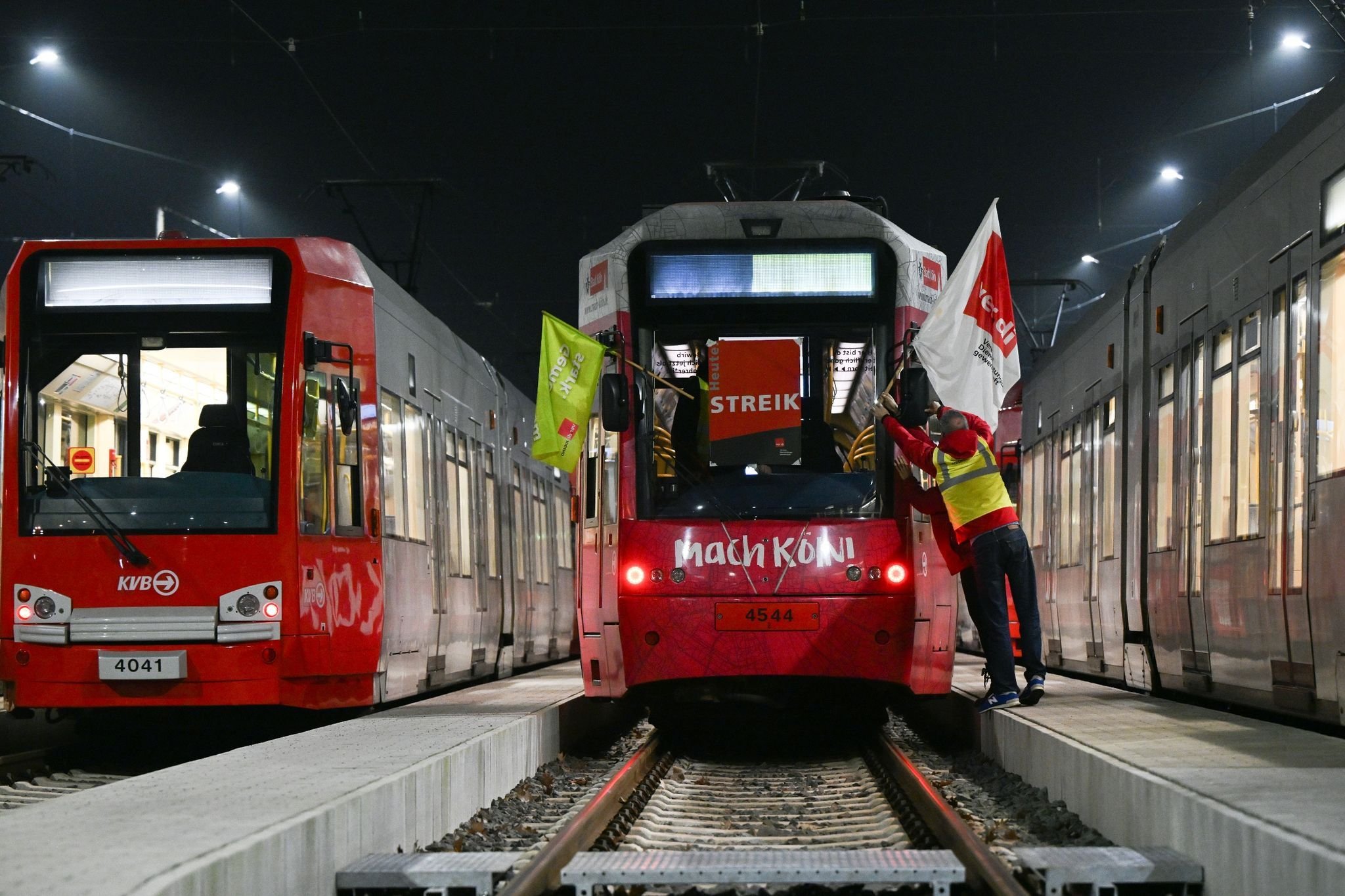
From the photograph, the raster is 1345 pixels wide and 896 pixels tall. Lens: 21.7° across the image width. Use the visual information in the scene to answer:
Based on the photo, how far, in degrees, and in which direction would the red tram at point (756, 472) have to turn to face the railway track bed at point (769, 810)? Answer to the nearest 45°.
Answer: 0° — it already faces it

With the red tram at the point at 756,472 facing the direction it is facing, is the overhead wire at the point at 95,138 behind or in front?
behind

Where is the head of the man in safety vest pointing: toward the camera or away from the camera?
away from the camera

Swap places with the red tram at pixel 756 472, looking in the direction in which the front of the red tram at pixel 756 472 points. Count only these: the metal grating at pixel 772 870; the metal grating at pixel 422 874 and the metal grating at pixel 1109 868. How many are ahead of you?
3

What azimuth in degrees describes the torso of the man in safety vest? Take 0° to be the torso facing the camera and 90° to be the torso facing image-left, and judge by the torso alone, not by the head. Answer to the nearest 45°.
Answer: approximately 135°

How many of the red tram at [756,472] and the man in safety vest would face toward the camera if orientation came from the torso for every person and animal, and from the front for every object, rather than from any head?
1

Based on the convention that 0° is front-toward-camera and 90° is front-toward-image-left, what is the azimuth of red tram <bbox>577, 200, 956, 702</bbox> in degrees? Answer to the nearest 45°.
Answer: approximately 0°

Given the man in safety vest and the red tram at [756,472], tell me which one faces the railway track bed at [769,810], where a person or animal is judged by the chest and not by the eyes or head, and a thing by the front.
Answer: the red tram
